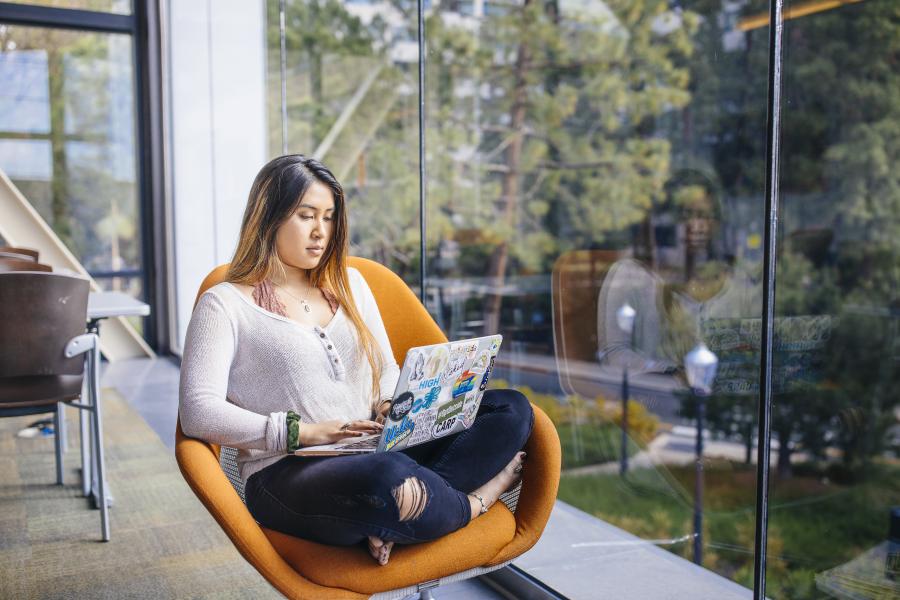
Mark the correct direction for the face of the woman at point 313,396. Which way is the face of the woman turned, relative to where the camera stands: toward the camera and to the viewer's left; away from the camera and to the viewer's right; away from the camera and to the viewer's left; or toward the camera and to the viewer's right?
toward the camera and to the viewer's right

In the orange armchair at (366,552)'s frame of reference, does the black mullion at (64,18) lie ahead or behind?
behind

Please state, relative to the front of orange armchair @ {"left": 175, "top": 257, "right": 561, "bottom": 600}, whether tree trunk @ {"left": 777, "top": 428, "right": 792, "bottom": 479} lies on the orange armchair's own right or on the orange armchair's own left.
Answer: on the orange armchair's own left

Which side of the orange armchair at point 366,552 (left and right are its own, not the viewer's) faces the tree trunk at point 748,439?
left

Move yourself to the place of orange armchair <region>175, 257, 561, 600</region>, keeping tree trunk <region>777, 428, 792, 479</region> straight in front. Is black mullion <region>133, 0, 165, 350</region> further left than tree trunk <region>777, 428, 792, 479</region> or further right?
left

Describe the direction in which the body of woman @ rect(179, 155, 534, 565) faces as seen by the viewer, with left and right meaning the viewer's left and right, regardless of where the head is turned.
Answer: facing the viewer and to the right of the viewer

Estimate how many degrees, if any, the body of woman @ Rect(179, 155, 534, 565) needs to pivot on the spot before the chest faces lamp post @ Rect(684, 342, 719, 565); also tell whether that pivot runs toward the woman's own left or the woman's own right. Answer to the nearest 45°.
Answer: approximately 90° to the woman's own left

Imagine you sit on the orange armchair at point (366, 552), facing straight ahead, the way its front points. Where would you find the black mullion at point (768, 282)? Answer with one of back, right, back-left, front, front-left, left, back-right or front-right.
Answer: front-left

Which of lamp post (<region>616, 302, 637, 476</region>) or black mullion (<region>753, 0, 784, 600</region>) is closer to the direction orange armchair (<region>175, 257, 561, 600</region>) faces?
the black mullion
